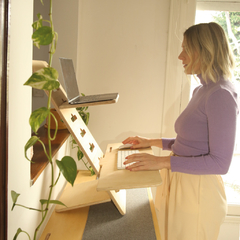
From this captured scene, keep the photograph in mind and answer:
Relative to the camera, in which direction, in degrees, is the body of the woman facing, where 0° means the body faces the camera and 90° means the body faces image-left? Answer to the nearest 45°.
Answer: approximately 90°

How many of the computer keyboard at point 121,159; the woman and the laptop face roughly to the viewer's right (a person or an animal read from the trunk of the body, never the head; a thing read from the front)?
2

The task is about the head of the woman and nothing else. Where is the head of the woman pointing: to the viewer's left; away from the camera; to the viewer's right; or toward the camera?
to the viewer's left

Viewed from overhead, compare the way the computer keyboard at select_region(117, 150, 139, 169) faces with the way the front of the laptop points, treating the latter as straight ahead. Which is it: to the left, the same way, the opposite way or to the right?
the same way

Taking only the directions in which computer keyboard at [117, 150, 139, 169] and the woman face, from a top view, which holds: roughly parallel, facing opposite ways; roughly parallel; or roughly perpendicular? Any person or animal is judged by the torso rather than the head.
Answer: roughly parallel, facing opposite ways

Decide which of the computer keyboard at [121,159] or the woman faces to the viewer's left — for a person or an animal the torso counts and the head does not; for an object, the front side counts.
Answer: the woman

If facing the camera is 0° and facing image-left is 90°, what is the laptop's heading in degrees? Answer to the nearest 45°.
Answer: approximately 270°

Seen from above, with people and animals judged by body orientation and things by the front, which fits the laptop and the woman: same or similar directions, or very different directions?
very different directions

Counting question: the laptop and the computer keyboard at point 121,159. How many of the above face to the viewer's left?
0

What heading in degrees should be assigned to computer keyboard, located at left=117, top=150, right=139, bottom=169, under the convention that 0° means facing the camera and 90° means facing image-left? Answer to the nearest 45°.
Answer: approximately 270°

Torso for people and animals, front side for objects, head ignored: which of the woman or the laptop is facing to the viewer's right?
the laptop
